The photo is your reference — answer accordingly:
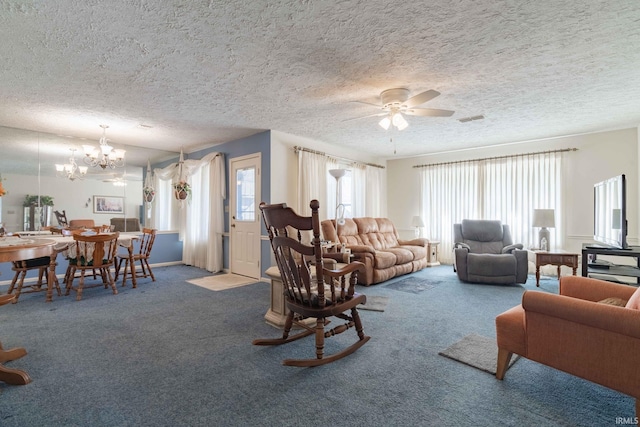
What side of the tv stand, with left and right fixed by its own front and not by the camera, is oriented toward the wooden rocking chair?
front

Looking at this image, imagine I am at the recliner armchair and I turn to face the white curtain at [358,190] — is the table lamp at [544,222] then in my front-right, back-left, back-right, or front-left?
back-right

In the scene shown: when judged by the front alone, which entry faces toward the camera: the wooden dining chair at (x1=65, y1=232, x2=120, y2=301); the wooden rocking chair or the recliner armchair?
the recliner armchair

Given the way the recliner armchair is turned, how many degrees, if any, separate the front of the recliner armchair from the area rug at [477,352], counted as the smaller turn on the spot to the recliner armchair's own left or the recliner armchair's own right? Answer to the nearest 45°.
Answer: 0° — it already faces it

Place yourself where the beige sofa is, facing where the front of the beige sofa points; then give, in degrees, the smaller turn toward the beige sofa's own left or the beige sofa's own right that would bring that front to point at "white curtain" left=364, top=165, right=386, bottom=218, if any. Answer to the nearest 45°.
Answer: approximately 135° to the beige sofa's own left

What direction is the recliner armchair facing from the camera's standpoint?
toward the camera

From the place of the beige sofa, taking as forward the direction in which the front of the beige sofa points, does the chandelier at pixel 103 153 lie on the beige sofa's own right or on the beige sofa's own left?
on the beige sofa's own right

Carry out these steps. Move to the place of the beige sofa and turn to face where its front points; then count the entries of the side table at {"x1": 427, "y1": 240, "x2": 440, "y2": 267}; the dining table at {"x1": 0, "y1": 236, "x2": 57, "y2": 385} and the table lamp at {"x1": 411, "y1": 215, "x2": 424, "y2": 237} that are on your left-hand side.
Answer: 2

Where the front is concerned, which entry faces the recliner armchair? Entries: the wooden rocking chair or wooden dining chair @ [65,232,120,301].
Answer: the wooden rocking chair

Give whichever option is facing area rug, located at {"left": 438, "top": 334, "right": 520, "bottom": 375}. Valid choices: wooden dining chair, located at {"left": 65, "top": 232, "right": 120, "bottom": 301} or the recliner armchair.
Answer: the recliner armchair

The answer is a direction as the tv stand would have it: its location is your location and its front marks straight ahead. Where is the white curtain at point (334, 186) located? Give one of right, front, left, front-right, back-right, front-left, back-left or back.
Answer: front-right

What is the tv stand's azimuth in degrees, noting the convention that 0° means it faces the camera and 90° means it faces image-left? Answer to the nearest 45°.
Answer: approximately 45°

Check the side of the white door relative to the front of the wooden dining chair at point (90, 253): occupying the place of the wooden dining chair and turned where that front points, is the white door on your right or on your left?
on your right

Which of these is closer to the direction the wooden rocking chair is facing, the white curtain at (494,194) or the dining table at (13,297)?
the white curtain

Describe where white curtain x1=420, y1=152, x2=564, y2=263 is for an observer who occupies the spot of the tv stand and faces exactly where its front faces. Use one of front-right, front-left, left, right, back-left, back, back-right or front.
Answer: right

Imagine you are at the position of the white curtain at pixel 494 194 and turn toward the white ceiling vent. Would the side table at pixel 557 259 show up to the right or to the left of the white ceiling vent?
left

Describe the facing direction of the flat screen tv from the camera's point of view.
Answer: facing the viewer and to the left of the viewer

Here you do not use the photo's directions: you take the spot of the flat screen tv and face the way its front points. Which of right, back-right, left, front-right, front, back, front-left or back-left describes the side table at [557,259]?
right

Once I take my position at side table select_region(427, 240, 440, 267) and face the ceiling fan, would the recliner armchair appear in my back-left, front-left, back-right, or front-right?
front-left
